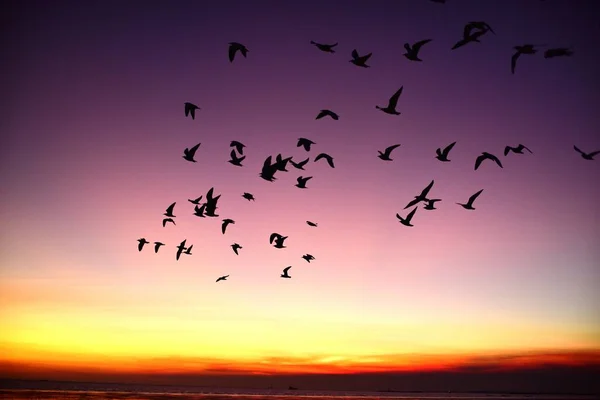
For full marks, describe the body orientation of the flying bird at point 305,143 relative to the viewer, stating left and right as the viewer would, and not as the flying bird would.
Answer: facing to the right of the viewer

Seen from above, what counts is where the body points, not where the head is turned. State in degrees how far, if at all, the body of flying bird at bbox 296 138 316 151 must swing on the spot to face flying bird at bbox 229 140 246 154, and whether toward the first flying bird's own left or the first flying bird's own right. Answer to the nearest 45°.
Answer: approximately 180°

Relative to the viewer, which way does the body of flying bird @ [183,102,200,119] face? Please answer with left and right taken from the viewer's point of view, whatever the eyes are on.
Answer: facing to the right of the viewer

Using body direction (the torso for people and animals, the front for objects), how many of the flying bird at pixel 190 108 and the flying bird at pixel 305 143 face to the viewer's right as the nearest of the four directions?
2

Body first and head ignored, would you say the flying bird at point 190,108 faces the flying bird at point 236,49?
no

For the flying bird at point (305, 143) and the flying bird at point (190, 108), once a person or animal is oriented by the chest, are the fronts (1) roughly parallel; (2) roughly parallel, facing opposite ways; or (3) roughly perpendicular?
roughly parallel

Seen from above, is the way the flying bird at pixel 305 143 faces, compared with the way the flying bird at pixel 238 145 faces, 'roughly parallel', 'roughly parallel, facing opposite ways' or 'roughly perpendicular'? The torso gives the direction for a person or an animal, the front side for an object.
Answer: roughly parallel

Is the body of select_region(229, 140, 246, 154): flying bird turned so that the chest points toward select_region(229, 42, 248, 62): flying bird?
no

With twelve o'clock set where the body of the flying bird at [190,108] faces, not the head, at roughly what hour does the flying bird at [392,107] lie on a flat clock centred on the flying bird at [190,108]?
the flying bird at [392,107] is roughly at 1 o'clock from the flying bird at [190,108].
